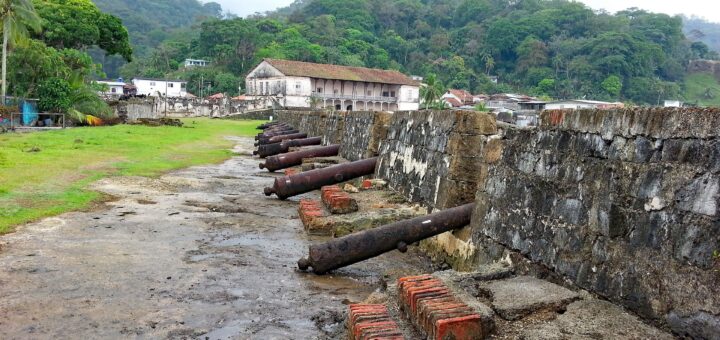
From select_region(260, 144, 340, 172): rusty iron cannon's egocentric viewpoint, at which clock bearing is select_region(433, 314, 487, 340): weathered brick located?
The weathered brick is roughly at 3 o'clock from the rusty iron cannon.

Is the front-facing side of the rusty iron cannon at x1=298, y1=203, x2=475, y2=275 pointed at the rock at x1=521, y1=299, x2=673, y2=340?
no

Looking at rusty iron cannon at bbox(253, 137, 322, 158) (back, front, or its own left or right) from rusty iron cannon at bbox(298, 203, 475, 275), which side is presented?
right

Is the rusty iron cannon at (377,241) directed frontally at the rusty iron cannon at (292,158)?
no

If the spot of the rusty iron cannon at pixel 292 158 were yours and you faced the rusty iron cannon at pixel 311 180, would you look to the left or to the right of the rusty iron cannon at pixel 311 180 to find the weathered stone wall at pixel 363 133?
left

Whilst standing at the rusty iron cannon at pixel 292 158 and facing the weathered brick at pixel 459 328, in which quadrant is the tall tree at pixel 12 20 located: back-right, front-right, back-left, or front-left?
back-right

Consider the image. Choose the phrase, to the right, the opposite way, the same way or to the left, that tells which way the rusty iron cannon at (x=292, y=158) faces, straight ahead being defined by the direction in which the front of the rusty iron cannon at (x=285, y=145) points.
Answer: the same way

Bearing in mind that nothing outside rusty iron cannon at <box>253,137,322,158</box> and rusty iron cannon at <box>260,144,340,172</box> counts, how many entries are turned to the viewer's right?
2

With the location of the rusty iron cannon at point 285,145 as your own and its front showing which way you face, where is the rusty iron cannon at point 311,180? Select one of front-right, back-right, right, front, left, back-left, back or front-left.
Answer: right
